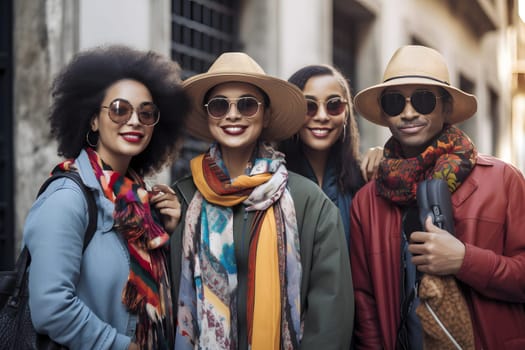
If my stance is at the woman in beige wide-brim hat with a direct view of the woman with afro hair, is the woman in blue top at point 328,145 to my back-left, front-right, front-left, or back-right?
back-right

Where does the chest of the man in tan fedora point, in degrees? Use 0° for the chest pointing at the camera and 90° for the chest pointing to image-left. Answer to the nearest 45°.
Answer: approximately 45°

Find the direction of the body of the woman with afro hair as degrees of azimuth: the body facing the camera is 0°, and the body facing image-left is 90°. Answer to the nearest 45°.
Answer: approximately 315°

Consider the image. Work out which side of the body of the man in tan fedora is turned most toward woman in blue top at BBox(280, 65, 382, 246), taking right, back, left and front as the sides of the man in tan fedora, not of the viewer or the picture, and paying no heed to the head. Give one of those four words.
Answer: right

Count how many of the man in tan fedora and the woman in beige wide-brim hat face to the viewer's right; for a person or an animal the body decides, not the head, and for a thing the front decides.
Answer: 0

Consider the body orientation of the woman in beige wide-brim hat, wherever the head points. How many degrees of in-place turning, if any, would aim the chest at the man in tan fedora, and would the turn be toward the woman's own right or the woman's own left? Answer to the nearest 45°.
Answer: approximately 90° to the woman's own left

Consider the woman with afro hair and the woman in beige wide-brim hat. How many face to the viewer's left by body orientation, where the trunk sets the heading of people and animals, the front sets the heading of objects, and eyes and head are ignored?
0

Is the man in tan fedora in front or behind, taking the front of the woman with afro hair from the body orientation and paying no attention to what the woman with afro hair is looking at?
in front
